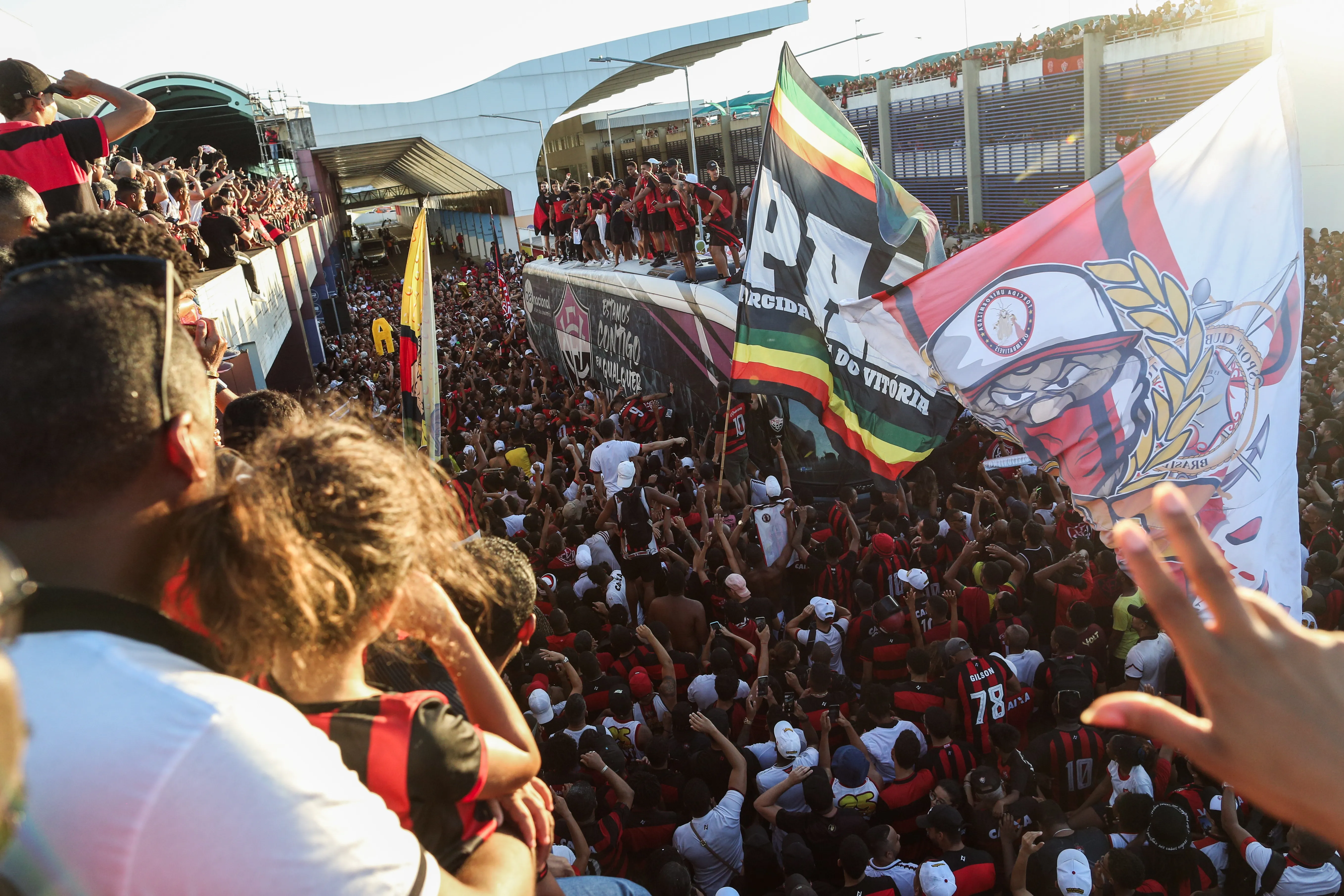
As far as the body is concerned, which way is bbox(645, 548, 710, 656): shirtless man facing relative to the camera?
away from the camera

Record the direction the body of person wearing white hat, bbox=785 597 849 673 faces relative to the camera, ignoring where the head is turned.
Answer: away from the camera

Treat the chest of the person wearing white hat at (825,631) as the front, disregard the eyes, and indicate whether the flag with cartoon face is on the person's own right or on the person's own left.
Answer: on the person's own right

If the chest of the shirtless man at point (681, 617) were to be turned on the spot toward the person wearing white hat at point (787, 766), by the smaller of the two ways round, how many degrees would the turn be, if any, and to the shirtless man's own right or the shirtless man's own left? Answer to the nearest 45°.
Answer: approximately 180°

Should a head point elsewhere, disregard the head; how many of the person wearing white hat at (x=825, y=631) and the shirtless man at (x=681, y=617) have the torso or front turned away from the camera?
2

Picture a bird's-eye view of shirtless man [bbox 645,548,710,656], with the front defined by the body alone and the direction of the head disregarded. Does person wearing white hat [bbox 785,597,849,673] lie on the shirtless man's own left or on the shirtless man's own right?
on the shirtless man's own right

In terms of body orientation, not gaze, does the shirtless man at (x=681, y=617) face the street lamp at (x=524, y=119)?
yes

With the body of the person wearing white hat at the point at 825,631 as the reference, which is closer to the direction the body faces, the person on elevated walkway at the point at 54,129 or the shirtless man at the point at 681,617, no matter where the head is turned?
the shirtless man
